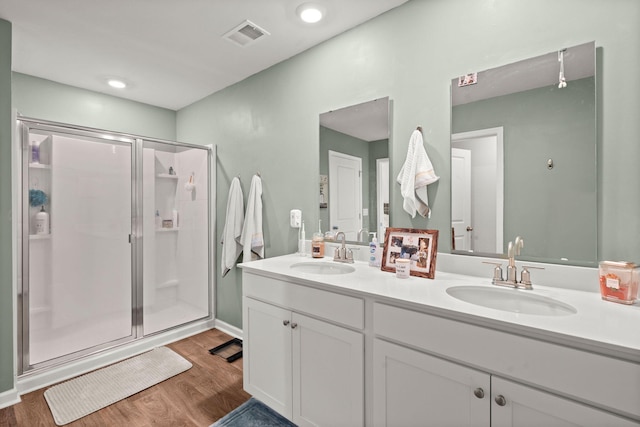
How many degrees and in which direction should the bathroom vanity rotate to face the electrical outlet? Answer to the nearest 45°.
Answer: approximately 90° to its right

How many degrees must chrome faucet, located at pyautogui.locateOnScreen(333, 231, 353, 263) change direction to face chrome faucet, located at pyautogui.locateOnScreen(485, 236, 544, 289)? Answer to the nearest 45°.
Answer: approximately 90° to its left

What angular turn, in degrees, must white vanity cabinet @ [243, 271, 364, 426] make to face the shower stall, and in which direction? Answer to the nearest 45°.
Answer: approximately 90° to its right

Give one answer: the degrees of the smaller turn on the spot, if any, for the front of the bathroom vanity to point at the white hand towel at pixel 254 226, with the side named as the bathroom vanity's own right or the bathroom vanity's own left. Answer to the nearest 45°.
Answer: approximately 90° to the bathroom vanity's own right

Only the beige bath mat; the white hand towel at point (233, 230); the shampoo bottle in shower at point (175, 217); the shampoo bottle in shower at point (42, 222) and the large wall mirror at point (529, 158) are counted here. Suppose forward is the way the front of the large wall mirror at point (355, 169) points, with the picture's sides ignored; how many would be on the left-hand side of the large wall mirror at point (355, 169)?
1

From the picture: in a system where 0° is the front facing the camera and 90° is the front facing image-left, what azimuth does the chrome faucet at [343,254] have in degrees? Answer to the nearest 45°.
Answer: approximately 45°

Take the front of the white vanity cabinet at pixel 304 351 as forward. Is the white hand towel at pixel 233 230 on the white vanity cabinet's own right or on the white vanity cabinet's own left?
on the white vanity cabinet's own right

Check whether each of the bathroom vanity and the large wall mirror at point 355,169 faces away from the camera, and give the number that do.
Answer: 0

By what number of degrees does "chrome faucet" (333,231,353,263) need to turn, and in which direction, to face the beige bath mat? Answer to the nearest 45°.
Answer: approximately 45° to its right

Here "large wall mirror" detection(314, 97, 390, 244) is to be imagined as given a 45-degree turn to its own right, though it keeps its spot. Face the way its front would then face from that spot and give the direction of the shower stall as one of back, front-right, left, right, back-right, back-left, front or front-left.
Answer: front

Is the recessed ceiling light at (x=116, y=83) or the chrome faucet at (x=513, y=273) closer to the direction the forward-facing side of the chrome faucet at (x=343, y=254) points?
the recessed ceiling light

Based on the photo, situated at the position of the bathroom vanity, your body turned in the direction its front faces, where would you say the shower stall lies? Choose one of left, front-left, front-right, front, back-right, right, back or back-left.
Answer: front-right

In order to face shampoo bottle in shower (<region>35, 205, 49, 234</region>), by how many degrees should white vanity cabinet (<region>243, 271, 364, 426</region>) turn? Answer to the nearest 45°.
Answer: approximately 45° to its right

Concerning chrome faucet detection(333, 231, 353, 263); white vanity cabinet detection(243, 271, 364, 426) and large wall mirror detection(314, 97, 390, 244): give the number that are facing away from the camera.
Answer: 0

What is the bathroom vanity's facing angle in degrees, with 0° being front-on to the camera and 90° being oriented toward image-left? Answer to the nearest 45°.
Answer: approximately 45°

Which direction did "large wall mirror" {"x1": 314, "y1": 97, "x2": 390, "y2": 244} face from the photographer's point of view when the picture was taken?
facing the viewer and to the left of the viewer
